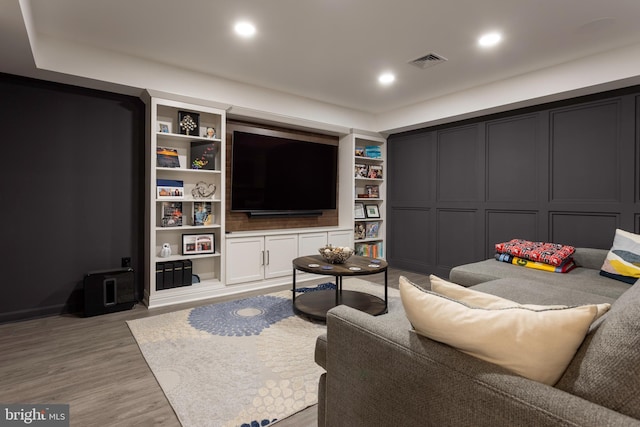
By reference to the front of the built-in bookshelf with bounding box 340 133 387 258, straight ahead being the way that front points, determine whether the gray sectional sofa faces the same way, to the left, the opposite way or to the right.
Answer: the opposite way

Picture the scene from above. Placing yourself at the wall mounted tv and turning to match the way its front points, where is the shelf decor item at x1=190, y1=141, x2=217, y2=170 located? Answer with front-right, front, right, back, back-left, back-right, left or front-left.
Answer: right

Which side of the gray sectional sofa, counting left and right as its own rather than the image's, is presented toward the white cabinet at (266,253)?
front

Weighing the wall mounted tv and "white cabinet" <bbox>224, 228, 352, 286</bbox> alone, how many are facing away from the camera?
0

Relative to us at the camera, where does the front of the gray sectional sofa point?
facing away from the viewer and to the left of the viewer

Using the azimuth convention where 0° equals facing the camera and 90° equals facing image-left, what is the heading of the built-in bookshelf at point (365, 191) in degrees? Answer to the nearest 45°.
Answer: approximately 315°

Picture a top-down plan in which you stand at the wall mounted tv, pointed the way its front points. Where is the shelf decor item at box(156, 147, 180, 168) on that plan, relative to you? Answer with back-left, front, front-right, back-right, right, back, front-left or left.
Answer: right

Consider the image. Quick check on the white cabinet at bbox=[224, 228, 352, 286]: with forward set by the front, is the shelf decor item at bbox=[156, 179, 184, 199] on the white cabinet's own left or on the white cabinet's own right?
on the white cabinet's own right

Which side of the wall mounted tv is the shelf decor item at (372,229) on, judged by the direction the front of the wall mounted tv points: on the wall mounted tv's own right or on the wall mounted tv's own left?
on the wall mounted tv's own left

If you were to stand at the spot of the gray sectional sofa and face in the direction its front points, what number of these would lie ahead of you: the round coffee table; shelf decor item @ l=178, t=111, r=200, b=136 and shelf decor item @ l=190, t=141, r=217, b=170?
3

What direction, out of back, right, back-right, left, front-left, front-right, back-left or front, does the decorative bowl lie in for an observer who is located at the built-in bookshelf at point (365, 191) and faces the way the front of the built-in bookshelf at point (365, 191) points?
front-right

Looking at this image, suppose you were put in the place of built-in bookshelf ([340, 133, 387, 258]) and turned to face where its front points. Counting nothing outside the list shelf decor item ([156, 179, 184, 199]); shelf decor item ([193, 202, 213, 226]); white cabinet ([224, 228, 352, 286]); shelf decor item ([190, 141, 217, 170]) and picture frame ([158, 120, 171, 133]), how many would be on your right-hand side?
5

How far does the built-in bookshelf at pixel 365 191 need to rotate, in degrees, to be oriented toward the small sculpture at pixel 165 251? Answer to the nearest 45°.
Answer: approximately 90° to its right

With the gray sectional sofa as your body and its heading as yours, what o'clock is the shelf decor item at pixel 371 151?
The shelf decor item is roughly at 1 o'clock from the gray sectional sofa.
